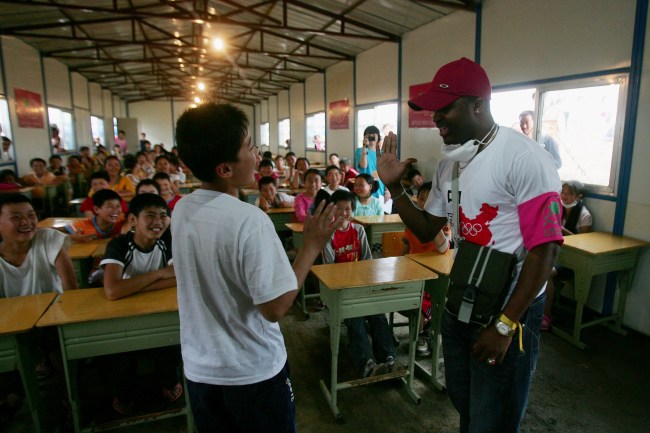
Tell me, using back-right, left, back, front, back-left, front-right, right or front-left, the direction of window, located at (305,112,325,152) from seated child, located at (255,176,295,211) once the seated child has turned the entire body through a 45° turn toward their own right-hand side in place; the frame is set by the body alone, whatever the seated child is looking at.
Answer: back-right

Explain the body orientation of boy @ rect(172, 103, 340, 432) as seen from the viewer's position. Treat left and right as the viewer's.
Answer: facing away from the viewer and to the right of the viewer

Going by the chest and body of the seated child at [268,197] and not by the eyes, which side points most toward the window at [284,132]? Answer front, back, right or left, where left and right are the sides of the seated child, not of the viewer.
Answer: back

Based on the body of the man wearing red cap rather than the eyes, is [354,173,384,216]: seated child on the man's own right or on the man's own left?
on the man's own right
